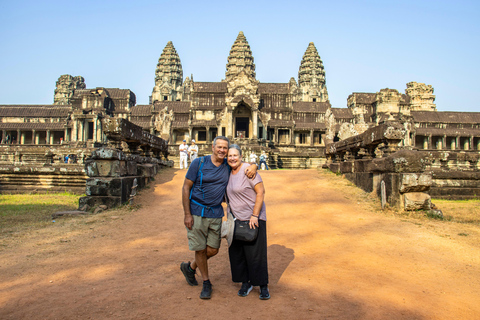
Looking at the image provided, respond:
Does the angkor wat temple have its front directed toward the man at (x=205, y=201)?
yes

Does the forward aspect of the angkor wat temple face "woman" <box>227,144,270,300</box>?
yes

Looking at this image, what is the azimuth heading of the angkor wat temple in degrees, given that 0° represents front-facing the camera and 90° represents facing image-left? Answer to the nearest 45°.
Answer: approximately 0°

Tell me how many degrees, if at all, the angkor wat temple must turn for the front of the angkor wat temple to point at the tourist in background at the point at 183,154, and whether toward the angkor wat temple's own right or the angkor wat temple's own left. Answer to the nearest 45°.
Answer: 0° — it already faces them

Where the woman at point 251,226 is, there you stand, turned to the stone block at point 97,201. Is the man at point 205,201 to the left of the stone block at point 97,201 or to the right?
left
